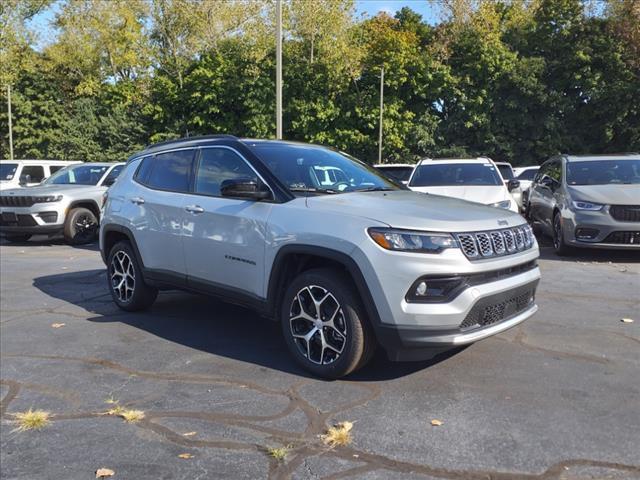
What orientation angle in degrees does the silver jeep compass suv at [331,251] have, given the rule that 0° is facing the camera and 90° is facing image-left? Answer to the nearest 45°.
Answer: approximately 315°

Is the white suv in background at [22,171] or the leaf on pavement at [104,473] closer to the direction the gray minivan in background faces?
the leaf on pavement

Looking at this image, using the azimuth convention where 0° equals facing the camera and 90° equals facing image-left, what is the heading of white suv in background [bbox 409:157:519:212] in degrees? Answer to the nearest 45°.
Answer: approximately 0°

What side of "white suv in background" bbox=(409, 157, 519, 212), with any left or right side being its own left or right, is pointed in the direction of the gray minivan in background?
left

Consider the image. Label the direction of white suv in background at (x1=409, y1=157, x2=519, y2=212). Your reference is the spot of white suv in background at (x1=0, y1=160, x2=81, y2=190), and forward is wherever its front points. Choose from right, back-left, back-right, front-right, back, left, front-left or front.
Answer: left

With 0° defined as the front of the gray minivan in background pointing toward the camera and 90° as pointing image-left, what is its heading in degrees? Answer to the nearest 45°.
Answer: approximately 0°

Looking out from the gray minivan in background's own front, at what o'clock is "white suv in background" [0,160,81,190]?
The white suv in background is roughly at 3 o'clock from the gray minivan in background.

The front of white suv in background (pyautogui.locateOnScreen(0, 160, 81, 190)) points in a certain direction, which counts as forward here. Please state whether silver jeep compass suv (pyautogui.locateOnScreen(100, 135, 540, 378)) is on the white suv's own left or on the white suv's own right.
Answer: on the white suv's own left

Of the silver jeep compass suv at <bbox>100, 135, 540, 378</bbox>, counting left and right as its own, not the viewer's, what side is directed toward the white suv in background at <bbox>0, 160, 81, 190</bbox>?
back

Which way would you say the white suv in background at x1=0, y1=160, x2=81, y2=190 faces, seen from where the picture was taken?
facing the viewer and to the left of the viewer

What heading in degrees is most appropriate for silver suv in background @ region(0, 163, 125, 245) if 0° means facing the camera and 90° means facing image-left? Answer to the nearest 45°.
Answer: approximately 45°

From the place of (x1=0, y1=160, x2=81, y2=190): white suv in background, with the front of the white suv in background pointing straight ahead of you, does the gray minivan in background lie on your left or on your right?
on your left
